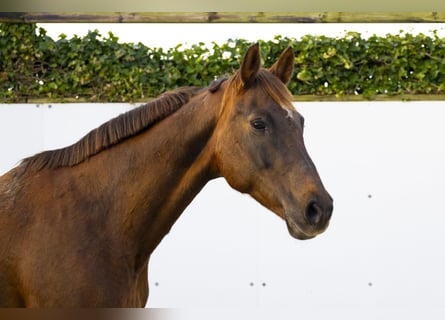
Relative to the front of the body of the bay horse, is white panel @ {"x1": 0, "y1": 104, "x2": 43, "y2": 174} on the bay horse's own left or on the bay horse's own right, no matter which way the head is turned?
on the bay horse's own left

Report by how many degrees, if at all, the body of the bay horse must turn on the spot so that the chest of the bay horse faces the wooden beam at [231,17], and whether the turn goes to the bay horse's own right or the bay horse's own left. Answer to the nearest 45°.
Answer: approximately 90° to the bay horse's own left

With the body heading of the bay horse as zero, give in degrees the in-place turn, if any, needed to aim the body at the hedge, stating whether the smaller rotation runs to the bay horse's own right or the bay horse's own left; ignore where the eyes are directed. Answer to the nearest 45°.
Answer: approximately 90° to the bay horse's own left

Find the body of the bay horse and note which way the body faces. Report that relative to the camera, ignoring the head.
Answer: to the viewer's right
